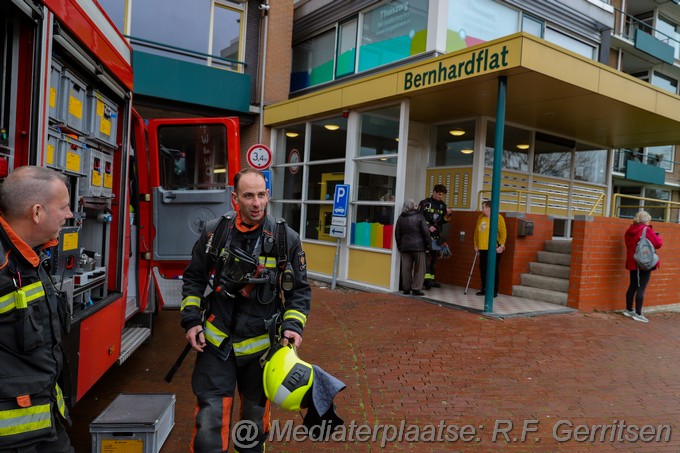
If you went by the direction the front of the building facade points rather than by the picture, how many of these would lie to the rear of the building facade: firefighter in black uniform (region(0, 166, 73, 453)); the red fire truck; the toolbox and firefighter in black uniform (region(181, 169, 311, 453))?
0

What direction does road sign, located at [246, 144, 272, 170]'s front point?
toward the camera

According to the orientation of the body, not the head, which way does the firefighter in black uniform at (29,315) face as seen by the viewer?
to the viewer's right

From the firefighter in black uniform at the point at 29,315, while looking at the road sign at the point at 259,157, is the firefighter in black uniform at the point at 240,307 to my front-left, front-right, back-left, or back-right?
front-right

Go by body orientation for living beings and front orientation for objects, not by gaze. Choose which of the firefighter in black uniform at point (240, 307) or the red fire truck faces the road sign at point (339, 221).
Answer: the red fire truck

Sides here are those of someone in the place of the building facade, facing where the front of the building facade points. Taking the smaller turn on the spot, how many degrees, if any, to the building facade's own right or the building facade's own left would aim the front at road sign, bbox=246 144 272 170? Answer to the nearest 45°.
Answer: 0° — it already faces it

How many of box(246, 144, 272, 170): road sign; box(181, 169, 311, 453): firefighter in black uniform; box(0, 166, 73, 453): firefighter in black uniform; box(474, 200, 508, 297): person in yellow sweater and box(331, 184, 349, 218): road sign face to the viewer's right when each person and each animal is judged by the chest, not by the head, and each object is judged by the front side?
1

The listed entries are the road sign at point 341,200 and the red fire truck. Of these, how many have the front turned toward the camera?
1

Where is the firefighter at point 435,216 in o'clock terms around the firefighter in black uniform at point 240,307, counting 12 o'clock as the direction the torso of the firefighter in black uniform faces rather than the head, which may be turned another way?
The firefighter is roughly at 7 o'clock from the firefighter in black uniform.

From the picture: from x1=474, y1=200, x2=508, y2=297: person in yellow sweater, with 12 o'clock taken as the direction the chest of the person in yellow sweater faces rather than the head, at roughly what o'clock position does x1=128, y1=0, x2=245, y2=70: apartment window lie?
The apartment window is roughly at 2 o'clock from the person in yellow sweater.

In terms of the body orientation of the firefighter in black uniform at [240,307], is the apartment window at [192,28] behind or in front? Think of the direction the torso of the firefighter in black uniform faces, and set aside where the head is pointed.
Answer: behind

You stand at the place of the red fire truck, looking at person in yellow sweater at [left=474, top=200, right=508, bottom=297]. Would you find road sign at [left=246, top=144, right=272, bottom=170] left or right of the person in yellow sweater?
left

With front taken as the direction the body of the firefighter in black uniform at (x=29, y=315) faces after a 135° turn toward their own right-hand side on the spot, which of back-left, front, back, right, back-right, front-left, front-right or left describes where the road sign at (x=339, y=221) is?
back

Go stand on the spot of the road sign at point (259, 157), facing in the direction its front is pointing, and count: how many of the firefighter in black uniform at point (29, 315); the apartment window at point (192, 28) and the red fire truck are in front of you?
2

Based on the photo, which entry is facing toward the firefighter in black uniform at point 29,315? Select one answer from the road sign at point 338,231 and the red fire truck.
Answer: the road sign

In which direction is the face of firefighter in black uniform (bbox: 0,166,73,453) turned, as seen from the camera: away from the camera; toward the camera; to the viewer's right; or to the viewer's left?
to the viewer's right

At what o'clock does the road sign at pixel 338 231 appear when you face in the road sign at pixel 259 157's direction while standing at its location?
the road sign at pixel 338 231 is roughly at 9 o'clock from the road sign at pixel 259 157.

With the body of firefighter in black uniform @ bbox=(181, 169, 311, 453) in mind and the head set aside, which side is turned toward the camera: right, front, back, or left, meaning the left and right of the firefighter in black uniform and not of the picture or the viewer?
front

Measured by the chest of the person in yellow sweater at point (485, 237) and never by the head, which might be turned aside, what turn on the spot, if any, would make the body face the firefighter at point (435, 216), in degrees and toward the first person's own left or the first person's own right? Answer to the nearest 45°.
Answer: approximately 45° to the first person's own right

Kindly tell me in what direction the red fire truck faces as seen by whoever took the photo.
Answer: facing away from the viewer and to the right of the viewer

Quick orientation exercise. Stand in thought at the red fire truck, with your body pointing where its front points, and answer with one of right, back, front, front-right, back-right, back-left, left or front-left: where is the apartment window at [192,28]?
front-left

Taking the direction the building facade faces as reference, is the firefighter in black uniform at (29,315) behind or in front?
in front
